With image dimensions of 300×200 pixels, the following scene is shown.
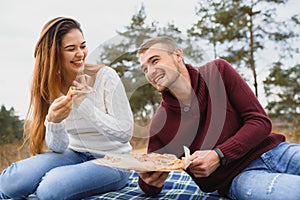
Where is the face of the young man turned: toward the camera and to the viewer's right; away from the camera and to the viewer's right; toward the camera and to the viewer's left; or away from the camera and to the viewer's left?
toward the camera and to the viewer's left

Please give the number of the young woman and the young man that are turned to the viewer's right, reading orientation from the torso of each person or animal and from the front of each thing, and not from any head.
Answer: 0

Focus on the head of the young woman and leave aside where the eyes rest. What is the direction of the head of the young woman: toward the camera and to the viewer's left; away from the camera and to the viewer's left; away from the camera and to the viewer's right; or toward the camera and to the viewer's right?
toward the camera and to the viewer's right
